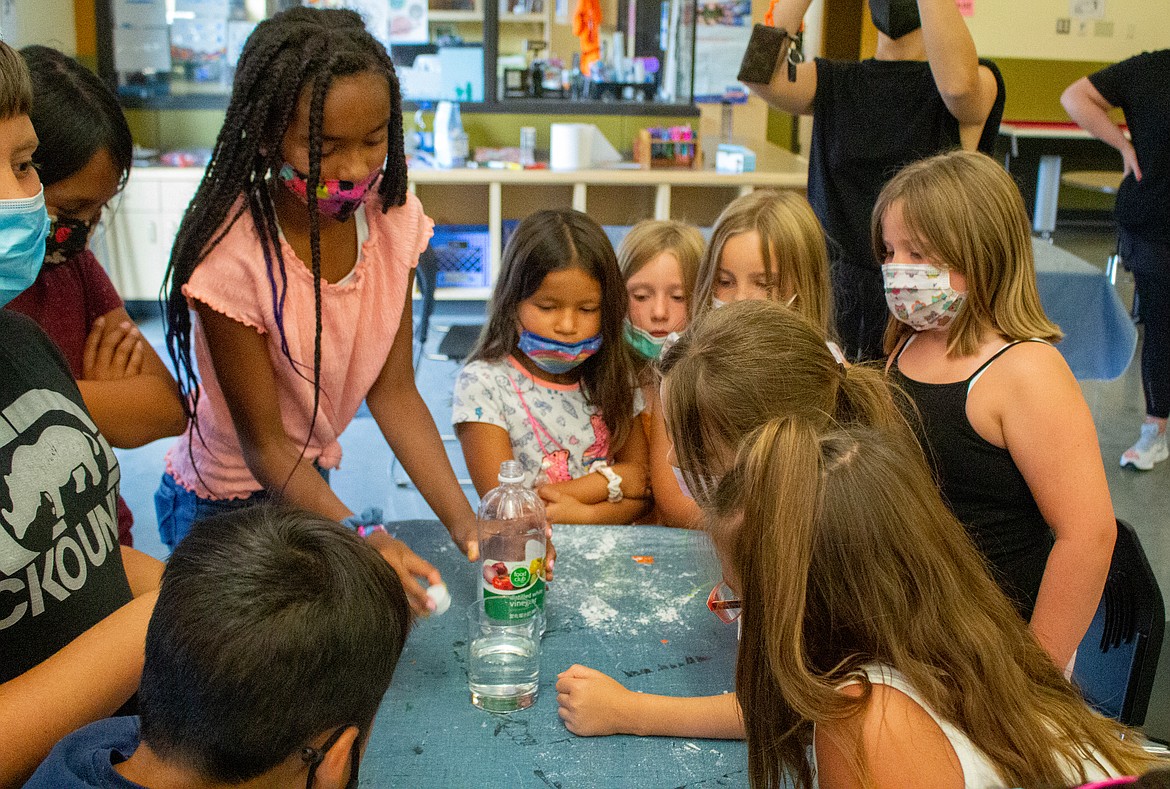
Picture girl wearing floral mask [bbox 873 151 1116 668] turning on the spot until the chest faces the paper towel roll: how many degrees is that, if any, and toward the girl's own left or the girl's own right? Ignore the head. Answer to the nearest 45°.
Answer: approximately 90° to the girl's own right

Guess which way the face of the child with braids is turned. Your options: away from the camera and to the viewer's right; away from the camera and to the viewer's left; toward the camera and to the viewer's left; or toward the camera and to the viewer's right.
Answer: toward the camera and to the viewer's right

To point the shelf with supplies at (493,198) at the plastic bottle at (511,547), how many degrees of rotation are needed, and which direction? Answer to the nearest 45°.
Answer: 0° — it already faces it

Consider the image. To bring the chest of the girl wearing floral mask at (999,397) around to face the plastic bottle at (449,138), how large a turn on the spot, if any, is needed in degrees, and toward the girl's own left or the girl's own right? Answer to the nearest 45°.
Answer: approximately 90° to the girl's own right

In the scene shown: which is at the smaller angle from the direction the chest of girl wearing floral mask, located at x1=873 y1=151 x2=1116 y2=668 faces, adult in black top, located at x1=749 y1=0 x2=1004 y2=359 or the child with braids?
the child with braids

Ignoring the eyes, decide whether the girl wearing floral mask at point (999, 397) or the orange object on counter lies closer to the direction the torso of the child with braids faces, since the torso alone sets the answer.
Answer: the girl wearing floral mask

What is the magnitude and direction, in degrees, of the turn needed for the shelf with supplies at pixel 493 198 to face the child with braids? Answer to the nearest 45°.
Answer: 0° — it already faces them

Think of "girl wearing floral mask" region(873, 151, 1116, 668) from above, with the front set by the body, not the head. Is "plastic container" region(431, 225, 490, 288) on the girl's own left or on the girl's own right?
on the girl's own right

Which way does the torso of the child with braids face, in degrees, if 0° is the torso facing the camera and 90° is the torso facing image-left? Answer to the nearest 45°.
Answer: approximately 315°
